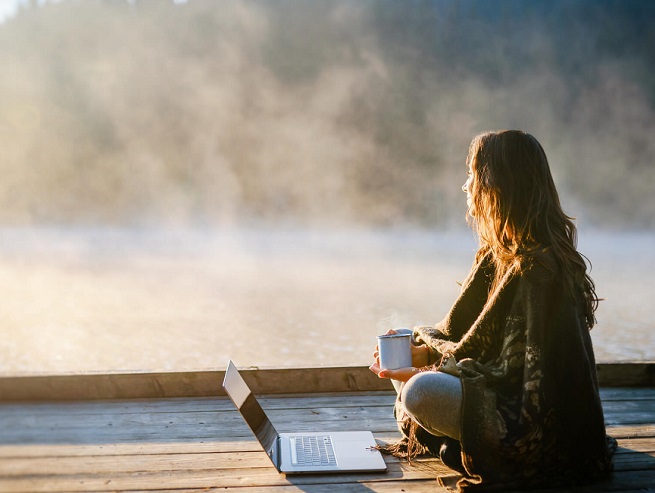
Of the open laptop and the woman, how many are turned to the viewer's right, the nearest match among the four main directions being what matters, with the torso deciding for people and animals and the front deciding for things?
1

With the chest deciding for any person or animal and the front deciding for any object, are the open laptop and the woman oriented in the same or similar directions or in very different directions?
very different directions

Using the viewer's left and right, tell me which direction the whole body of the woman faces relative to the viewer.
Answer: facing to the left of the viewer

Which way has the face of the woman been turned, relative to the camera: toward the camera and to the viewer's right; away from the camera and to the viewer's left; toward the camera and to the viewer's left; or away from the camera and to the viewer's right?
away from the camera and to the viewer's left

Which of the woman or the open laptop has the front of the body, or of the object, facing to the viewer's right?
the open laptop

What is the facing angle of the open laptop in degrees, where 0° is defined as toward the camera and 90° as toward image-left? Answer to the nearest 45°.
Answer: approximately 270°
